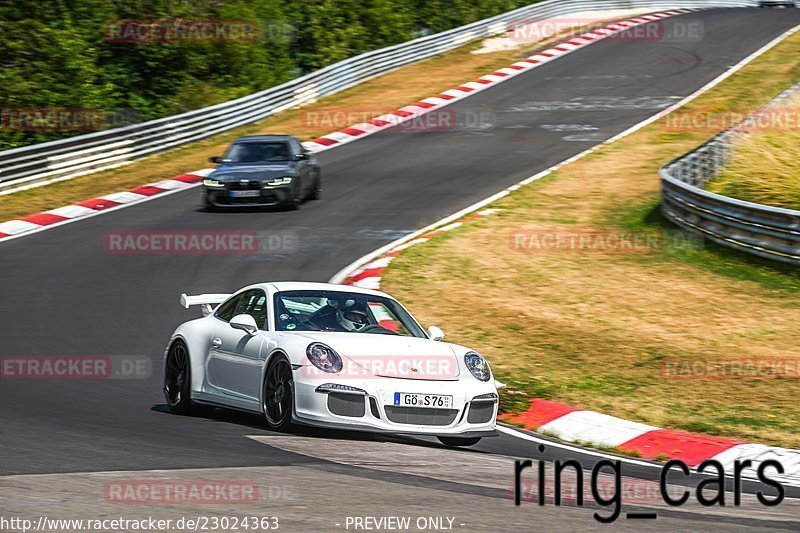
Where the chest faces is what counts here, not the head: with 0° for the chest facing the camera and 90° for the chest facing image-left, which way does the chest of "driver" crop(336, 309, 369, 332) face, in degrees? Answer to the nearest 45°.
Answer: approximately 315°

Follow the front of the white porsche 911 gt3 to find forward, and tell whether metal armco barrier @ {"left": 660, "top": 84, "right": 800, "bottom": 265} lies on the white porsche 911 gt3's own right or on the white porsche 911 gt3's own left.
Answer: on the white porsche 911 gt3's own left

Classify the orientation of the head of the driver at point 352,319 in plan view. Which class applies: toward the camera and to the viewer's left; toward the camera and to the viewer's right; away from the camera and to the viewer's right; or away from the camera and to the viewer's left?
toward the camera and to the viewer's right

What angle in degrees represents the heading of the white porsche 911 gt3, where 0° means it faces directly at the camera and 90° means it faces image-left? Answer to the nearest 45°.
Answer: approximately 315°

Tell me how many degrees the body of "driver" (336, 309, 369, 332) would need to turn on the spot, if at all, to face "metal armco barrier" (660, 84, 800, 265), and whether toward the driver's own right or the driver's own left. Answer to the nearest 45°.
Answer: approximately 90° to the driver's own left

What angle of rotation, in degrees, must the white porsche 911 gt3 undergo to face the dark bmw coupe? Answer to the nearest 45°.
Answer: approximately 135° to its left

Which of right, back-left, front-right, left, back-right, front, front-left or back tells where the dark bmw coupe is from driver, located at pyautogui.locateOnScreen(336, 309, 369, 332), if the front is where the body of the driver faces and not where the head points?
back-left

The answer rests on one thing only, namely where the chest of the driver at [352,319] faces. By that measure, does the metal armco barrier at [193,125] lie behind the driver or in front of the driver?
behind
